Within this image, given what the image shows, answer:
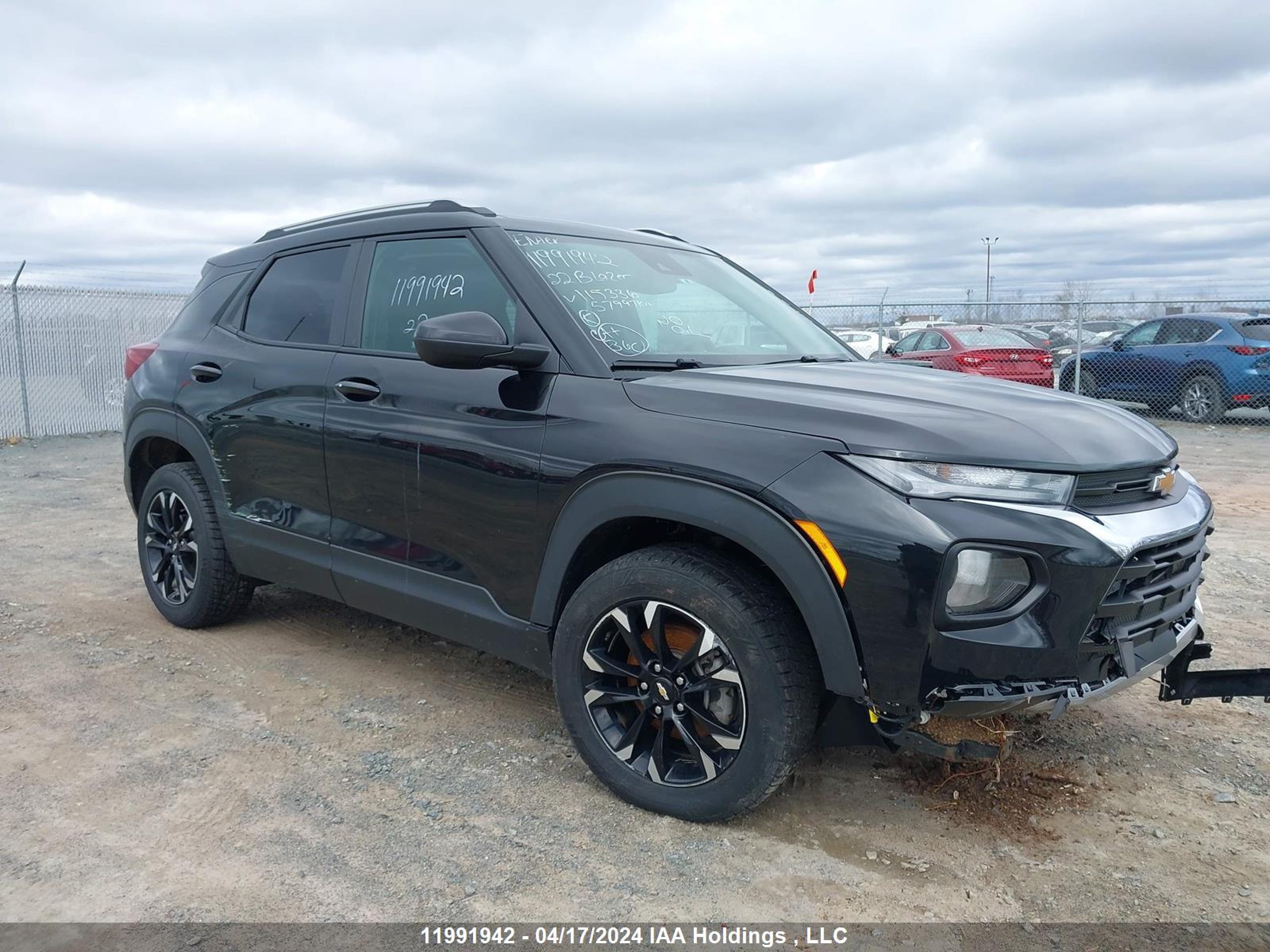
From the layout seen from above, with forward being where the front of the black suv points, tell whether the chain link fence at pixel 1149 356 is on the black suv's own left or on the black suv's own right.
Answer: on the black suv's own left

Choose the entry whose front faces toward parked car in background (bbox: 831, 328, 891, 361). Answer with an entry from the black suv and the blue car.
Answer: the blue car

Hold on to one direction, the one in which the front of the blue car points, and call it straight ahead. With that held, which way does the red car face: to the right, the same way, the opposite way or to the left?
the same way

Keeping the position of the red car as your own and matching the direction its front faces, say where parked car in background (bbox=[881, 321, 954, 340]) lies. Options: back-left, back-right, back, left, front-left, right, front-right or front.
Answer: front-right

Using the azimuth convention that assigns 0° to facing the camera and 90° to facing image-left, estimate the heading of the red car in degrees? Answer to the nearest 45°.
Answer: approximately 135°

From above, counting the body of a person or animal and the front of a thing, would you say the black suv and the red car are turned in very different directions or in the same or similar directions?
very different directions

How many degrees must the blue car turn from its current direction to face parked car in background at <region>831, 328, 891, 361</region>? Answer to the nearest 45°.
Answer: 0° — it already faces it

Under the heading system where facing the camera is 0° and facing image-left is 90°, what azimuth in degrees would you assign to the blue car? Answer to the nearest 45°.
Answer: approximately 135°

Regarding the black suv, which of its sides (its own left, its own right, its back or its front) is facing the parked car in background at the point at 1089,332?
left

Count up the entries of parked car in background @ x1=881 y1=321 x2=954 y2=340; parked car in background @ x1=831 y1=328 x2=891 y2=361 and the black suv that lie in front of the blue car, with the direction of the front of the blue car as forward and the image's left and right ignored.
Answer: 2
